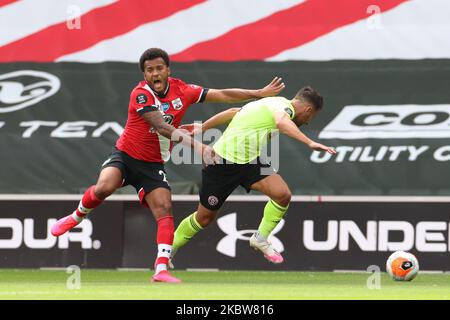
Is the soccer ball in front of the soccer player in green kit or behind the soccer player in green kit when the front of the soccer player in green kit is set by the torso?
in front

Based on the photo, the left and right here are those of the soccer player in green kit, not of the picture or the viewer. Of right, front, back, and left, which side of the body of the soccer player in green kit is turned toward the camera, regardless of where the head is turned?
right

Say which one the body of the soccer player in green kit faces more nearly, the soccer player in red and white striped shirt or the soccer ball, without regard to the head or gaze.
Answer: the soccer ball

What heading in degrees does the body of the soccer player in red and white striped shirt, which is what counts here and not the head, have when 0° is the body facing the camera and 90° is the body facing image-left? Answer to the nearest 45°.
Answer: approximately 315°

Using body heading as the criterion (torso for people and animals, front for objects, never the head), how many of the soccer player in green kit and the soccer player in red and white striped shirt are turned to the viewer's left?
0

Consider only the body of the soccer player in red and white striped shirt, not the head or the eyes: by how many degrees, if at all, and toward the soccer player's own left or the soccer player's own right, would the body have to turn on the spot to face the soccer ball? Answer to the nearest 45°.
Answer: approximately 45° to the soccer player's own left
